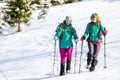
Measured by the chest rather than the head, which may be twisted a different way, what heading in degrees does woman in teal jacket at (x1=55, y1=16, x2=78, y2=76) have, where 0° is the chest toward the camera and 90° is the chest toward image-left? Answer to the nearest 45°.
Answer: approximately 0°

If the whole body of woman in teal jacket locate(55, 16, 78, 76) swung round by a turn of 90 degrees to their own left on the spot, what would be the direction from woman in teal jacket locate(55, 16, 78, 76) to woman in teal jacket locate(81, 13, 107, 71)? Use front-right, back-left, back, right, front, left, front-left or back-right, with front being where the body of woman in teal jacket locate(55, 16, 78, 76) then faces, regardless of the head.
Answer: front

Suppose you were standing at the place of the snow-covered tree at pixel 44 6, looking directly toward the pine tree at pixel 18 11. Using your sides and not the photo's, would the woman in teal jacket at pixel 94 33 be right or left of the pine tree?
left

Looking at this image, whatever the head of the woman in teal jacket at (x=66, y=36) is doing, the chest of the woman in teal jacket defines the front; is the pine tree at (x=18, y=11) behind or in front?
behind

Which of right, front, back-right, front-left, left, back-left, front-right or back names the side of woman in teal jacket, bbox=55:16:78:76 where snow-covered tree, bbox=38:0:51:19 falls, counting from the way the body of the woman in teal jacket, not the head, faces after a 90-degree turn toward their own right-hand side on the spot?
right
